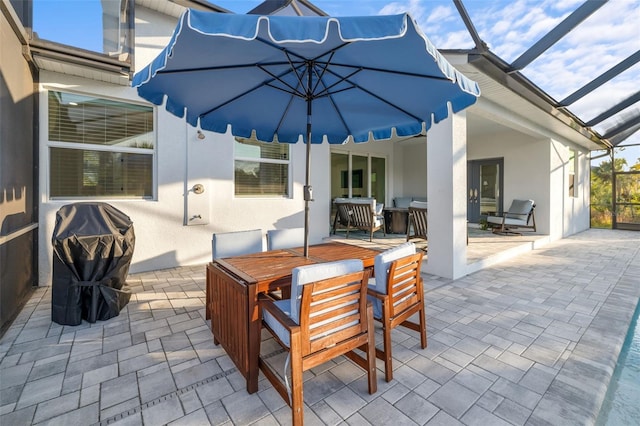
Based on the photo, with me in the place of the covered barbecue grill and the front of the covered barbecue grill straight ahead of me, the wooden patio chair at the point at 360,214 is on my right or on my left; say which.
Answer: on my left

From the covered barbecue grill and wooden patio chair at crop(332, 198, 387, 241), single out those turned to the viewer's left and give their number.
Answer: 0

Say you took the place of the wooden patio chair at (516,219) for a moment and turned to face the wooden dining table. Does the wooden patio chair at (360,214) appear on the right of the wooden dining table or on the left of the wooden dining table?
right

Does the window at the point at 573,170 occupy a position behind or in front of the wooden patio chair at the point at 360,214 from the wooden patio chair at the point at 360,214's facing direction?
in front

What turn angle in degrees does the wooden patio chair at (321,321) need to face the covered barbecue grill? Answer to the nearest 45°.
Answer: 0° — it already faces it

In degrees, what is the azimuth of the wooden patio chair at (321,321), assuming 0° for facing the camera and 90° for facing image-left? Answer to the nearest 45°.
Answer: approximately 135°

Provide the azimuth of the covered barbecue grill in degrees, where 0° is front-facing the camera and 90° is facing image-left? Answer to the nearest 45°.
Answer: approximately 315°

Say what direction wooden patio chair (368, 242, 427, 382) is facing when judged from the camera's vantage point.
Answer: facing away from the viewer and to the left of the viewer

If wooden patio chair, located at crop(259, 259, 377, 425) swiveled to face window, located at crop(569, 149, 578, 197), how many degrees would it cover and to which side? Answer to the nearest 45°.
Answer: approximately 90° to its right
